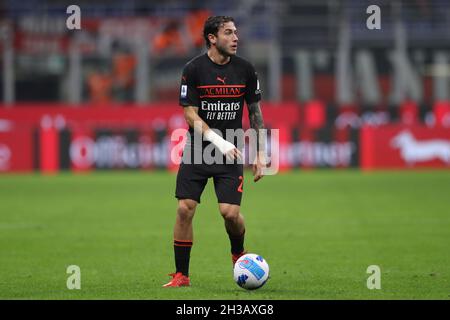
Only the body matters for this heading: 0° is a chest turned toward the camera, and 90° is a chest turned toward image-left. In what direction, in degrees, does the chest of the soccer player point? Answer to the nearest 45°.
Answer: approximately 0°
